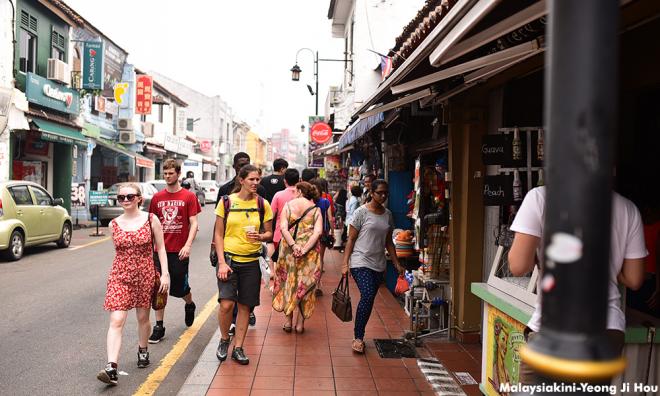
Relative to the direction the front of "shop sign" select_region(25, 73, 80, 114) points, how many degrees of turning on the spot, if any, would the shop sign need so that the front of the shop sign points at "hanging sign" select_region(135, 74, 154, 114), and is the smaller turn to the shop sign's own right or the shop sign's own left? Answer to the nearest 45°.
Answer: approximately 90° to the shop sign's own left

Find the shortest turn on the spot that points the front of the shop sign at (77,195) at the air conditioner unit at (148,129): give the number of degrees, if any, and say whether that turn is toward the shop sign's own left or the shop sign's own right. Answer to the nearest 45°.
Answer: approximately 180°

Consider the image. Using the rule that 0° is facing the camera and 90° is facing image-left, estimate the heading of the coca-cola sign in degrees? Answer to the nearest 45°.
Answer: approximately 0°

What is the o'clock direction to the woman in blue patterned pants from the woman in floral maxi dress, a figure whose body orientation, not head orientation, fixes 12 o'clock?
The woman in blue patterned pants is roughly at 4 o'clock from the woman in floral maxi dress.

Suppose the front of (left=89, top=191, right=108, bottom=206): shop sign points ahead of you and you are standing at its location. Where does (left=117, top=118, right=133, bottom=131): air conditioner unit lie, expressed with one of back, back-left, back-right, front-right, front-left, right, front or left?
back

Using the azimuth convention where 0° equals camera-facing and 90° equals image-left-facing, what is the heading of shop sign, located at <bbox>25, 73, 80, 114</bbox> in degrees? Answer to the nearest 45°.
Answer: approximately 315°

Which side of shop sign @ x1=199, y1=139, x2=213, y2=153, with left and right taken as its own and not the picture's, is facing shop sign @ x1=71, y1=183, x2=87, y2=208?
front
